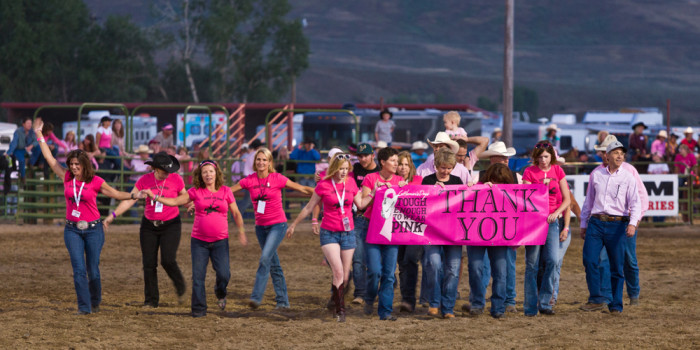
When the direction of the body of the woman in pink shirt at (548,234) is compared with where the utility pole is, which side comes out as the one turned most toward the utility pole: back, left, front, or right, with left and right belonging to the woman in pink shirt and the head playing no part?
back

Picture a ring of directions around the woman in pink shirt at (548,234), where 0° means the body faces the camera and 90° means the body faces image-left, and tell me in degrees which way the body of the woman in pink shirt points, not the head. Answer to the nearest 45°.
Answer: approximately 0°

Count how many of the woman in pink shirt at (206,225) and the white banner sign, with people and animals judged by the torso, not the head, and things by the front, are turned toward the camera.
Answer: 2

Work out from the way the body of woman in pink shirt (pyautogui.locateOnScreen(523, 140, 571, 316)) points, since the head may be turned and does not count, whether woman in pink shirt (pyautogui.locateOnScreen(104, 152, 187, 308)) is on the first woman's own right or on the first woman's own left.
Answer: on the first woman's own right

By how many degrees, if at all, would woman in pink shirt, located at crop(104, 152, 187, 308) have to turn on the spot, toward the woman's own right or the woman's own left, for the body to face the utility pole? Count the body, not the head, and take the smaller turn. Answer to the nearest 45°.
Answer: approximately 135° to the woman's own left
